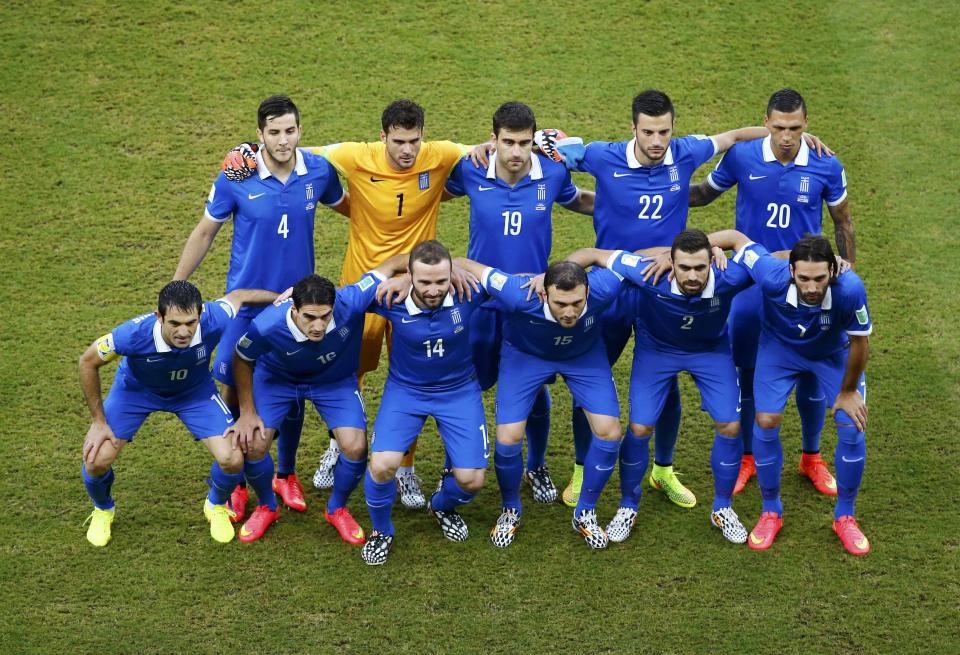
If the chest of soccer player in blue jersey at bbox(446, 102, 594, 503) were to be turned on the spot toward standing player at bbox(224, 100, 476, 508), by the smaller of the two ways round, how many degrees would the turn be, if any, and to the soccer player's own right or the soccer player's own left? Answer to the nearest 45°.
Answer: approximately 90° to the soccer player's own right

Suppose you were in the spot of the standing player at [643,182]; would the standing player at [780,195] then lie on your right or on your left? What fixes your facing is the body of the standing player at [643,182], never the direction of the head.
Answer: on your left

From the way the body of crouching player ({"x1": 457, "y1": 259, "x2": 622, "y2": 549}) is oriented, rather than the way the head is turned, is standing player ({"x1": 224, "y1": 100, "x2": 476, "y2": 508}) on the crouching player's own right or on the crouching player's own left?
on the crouching player's own right

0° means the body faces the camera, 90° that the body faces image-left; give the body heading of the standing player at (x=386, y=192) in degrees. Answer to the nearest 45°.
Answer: approximately 0°

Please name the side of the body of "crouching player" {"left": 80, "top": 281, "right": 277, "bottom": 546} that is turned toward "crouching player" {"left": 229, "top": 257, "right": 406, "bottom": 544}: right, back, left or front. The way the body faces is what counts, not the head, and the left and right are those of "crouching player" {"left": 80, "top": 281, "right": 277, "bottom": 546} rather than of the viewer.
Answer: left
